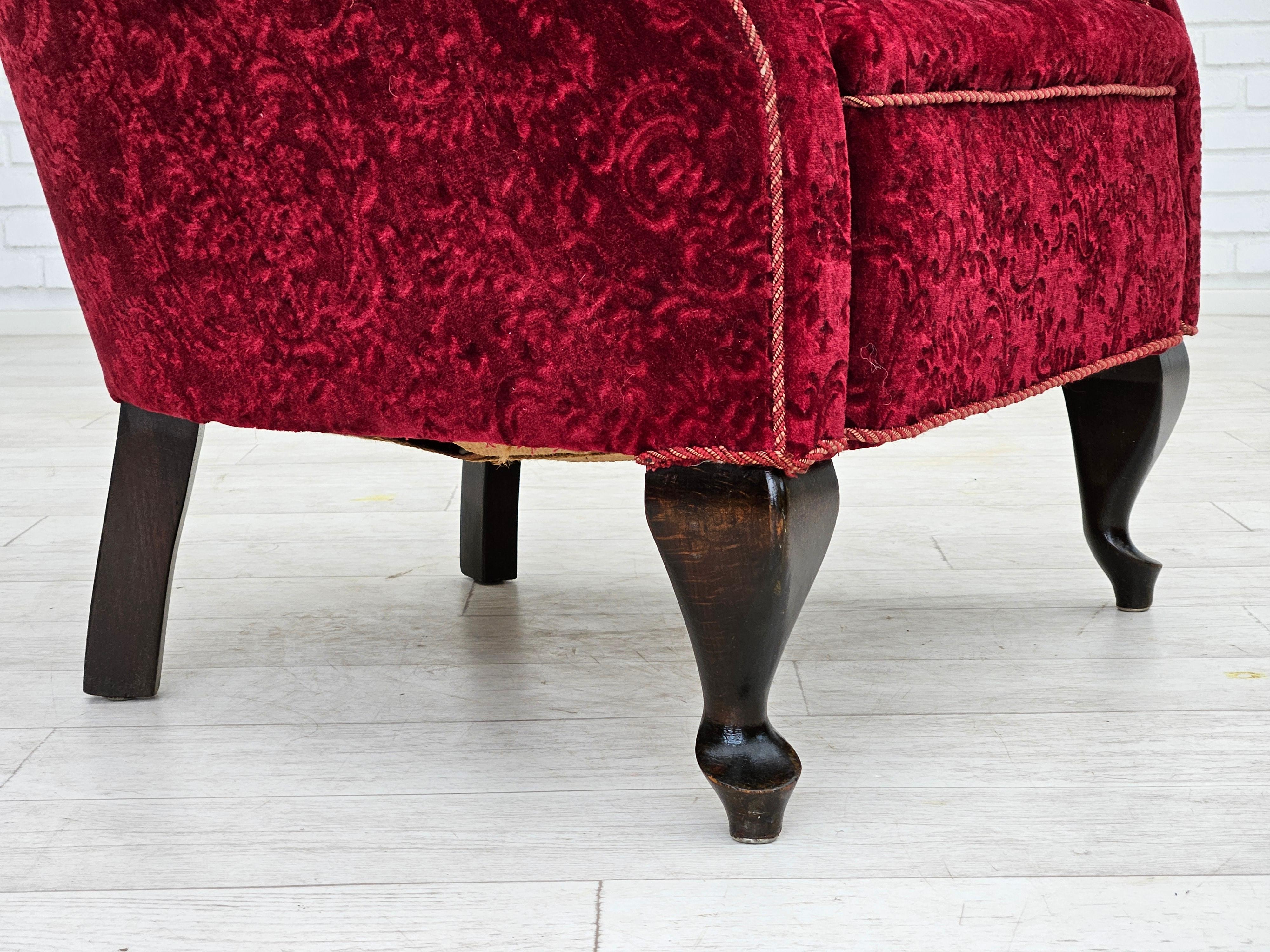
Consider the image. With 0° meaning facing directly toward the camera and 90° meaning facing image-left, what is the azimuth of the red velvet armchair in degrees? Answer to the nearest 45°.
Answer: approximately 315°
